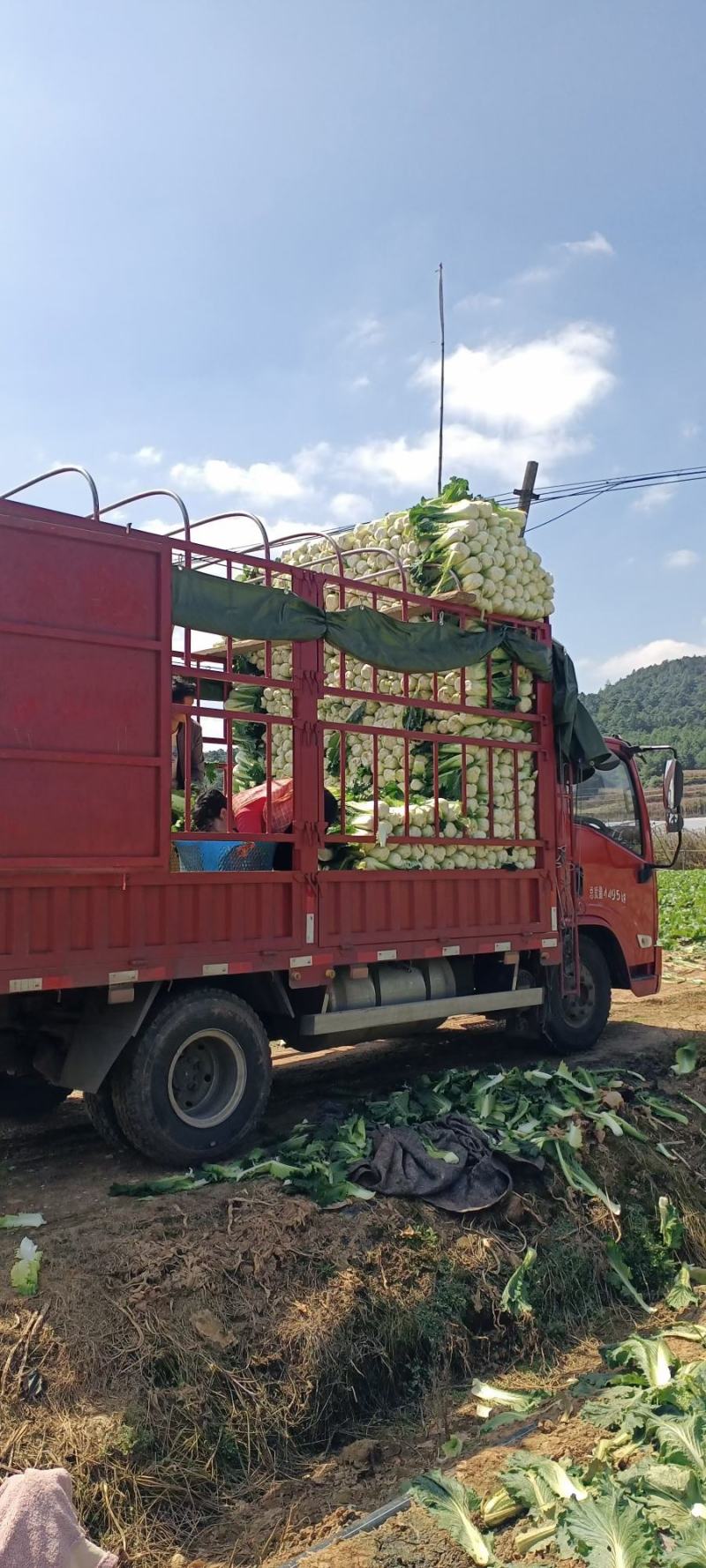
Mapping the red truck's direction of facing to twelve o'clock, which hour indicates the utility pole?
The utility pole is roughly at 11 o'clock from the red truck.

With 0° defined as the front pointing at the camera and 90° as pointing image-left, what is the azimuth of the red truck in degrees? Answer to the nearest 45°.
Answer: approximately 225°
